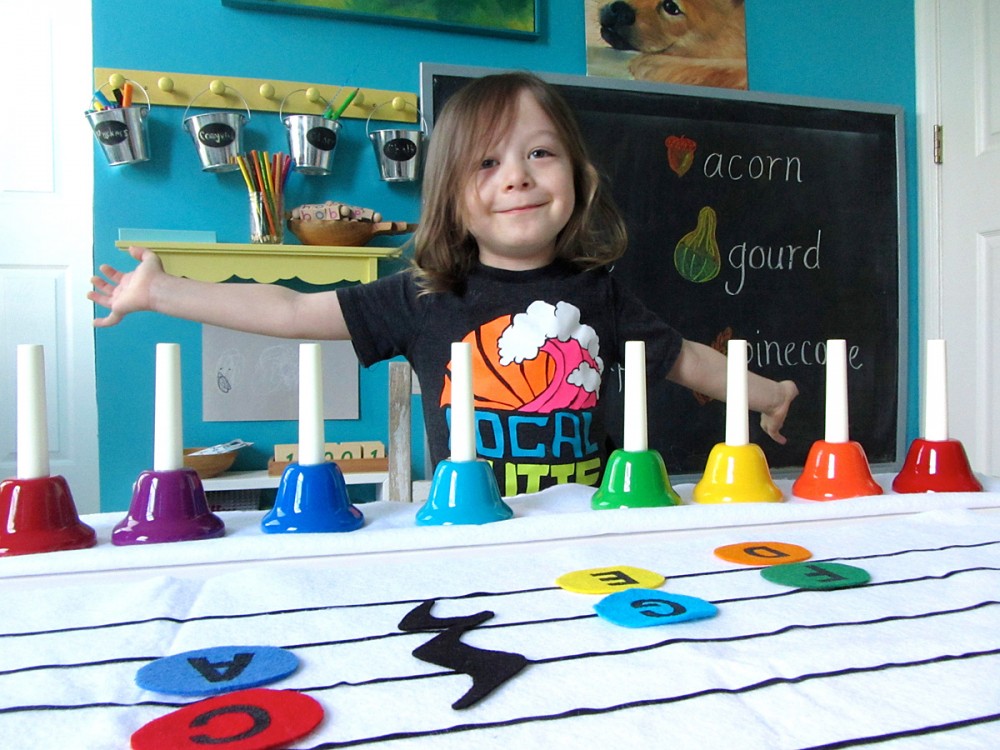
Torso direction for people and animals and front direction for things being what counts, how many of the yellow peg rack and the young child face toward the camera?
2

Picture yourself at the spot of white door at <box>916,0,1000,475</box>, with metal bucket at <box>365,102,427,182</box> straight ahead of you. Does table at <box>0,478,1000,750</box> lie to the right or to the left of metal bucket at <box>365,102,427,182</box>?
left

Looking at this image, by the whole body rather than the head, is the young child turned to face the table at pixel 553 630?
yes

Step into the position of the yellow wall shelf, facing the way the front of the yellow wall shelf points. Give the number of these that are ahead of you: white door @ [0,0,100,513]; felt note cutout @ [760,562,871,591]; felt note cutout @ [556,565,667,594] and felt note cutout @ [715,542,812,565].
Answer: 3

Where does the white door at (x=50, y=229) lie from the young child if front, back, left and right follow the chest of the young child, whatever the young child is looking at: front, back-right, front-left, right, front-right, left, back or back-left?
back-right

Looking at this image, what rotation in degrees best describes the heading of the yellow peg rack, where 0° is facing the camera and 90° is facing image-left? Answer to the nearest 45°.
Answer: approximately 0°

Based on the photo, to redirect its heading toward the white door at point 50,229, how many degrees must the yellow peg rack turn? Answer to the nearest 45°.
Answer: approximately 135° to its right
